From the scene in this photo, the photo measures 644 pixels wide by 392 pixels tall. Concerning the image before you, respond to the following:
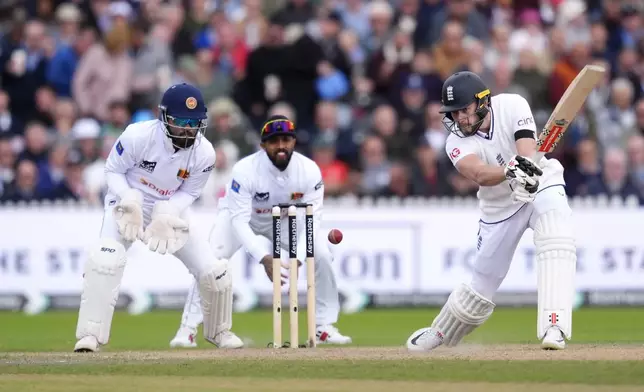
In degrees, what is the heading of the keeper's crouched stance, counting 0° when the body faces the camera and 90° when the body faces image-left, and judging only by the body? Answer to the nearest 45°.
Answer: approximately 315°

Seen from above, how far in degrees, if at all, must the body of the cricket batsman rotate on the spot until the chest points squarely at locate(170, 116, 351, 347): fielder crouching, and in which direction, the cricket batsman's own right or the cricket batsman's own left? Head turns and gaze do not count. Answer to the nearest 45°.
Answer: approximately 135° to the cricket batsman's own right

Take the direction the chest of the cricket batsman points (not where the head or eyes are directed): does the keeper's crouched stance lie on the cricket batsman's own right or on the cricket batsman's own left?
on the cricket batsman's own right

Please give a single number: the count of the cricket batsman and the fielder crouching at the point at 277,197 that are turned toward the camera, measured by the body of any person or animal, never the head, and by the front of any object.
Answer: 2

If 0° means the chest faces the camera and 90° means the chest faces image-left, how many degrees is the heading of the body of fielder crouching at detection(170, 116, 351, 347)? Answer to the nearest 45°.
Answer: approximately 0°
